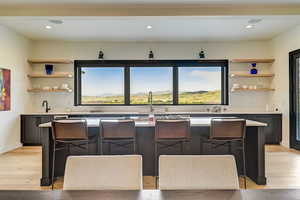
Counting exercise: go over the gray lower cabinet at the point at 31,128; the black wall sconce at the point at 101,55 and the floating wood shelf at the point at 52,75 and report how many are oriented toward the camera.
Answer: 3

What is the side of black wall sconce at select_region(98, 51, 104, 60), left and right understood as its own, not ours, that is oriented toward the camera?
front

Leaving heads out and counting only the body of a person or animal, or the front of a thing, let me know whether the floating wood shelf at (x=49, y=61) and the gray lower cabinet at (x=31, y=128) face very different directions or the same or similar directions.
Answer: same or similar directions

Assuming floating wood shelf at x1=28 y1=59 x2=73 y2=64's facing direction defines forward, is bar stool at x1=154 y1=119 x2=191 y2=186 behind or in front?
in front

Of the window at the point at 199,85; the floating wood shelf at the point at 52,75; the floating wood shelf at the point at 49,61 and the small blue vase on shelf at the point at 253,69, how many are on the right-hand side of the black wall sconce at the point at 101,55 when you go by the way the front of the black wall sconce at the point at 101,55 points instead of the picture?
2

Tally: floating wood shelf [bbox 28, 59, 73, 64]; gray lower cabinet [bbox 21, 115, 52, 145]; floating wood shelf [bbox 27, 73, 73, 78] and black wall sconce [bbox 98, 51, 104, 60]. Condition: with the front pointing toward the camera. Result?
4

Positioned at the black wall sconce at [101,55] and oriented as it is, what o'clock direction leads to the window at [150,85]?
The window is roughly at 9 o'clock from the black wall sconce.

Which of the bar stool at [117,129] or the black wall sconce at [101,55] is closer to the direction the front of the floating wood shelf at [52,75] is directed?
the bar stool

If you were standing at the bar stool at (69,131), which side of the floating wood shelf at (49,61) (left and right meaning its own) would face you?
front

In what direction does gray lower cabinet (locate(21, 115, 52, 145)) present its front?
toward the camera

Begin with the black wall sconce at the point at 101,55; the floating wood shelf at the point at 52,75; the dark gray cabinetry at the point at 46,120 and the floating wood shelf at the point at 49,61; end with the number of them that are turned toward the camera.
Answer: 4

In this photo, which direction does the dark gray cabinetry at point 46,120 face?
toward the camera

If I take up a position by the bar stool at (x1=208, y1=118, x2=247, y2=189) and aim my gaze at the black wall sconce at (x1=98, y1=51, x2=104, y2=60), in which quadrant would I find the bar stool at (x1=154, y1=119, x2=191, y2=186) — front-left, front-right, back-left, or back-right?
front-left

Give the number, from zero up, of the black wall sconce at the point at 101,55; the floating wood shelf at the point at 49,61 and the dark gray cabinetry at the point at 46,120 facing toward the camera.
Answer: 3

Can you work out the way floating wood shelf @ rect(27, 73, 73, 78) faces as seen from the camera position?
facing the viewer
